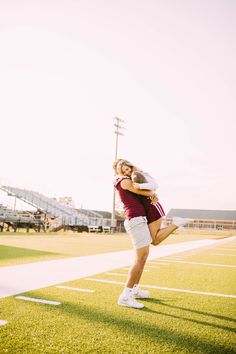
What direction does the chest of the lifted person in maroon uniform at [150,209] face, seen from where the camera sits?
to the viewer's left

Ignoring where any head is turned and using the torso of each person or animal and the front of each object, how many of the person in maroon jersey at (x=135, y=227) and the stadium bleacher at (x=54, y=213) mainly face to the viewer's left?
0

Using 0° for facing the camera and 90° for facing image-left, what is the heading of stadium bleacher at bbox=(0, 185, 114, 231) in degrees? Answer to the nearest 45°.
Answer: approximately 315°

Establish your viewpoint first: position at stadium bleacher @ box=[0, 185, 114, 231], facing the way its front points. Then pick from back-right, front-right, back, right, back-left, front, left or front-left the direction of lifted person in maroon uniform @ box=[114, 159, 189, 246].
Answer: front-right

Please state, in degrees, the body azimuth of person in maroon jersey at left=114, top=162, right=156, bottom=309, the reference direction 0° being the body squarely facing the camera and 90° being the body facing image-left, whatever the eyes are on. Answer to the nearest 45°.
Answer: approximately 270°
